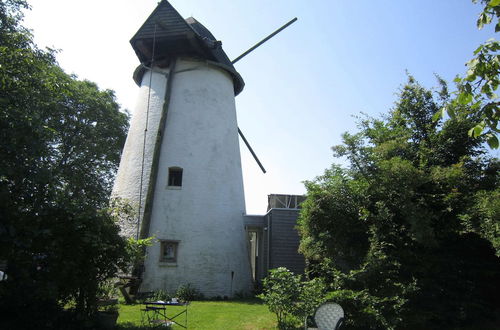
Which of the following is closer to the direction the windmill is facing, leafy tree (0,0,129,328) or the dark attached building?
the dark attached building

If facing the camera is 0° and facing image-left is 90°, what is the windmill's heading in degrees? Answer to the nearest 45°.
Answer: approximately 225°

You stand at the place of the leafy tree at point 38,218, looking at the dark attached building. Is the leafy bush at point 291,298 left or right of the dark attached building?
right

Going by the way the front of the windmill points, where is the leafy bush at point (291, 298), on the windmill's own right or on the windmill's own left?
on the windmill's own right

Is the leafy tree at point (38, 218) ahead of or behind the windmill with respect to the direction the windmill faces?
behind

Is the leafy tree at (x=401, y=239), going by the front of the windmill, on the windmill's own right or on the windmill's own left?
on the windmill's own right

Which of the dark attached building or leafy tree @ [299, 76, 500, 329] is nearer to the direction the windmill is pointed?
the dark attached building
